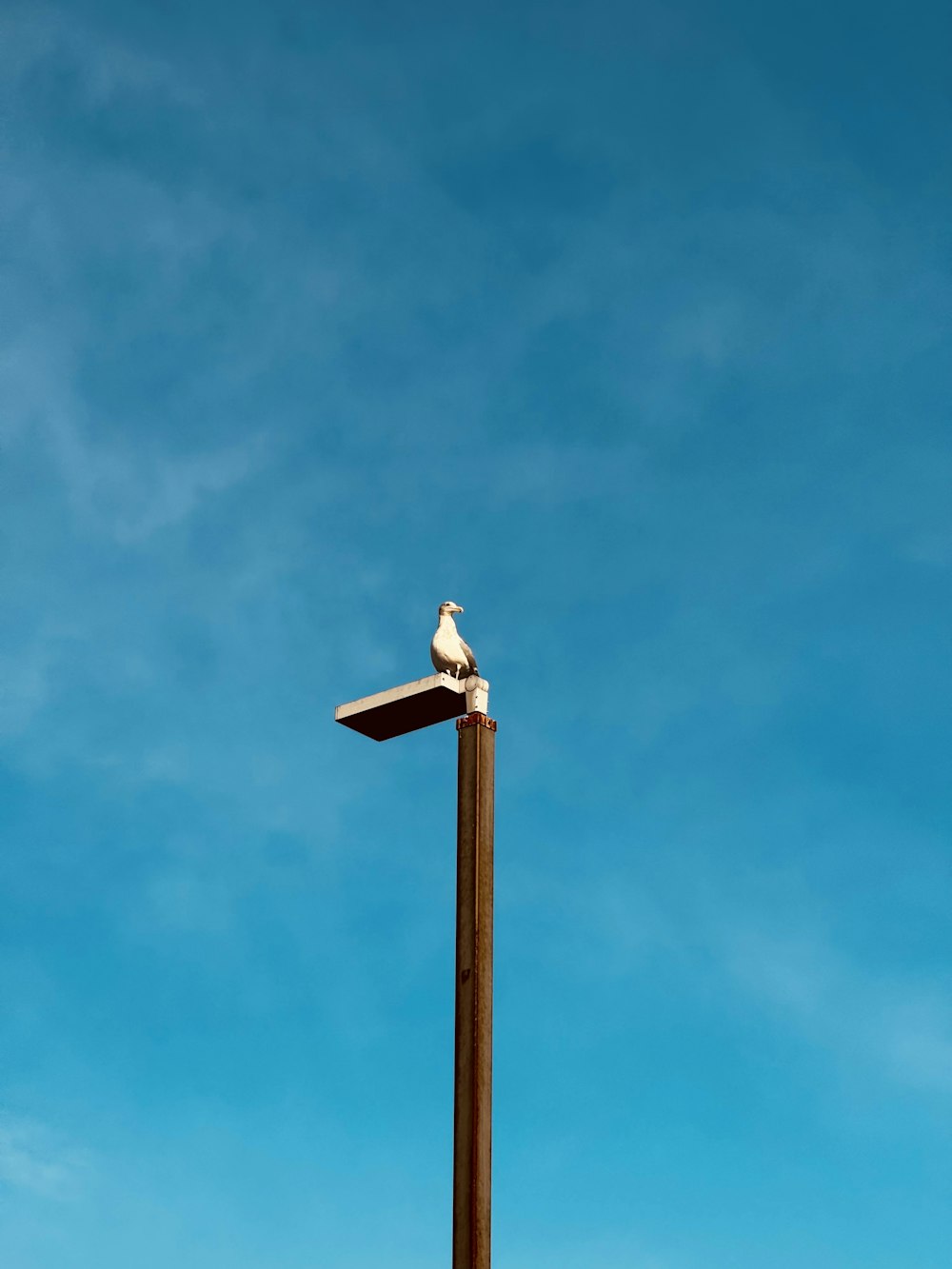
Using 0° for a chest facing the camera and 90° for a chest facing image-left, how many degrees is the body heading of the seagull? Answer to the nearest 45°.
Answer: approximately 45°
